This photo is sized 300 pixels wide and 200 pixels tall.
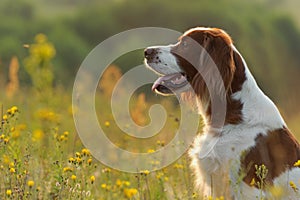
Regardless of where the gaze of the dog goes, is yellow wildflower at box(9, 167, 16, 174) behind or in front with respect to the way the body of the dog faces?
in front

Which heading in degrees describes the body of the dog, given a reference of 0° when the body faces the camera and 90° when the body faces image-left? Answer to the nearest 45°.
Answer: approximately 90°
